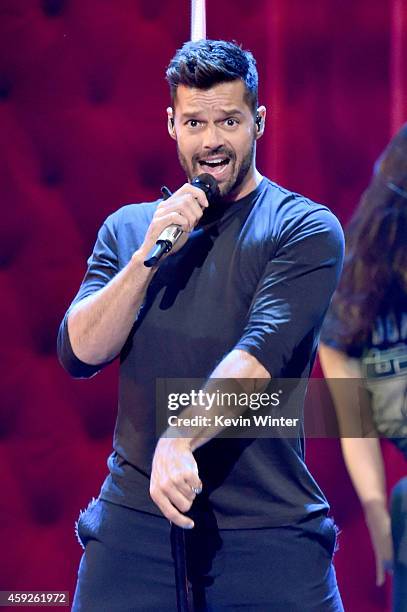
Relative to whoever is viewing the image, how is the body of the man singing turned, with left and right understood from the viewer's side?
facing the viewer
